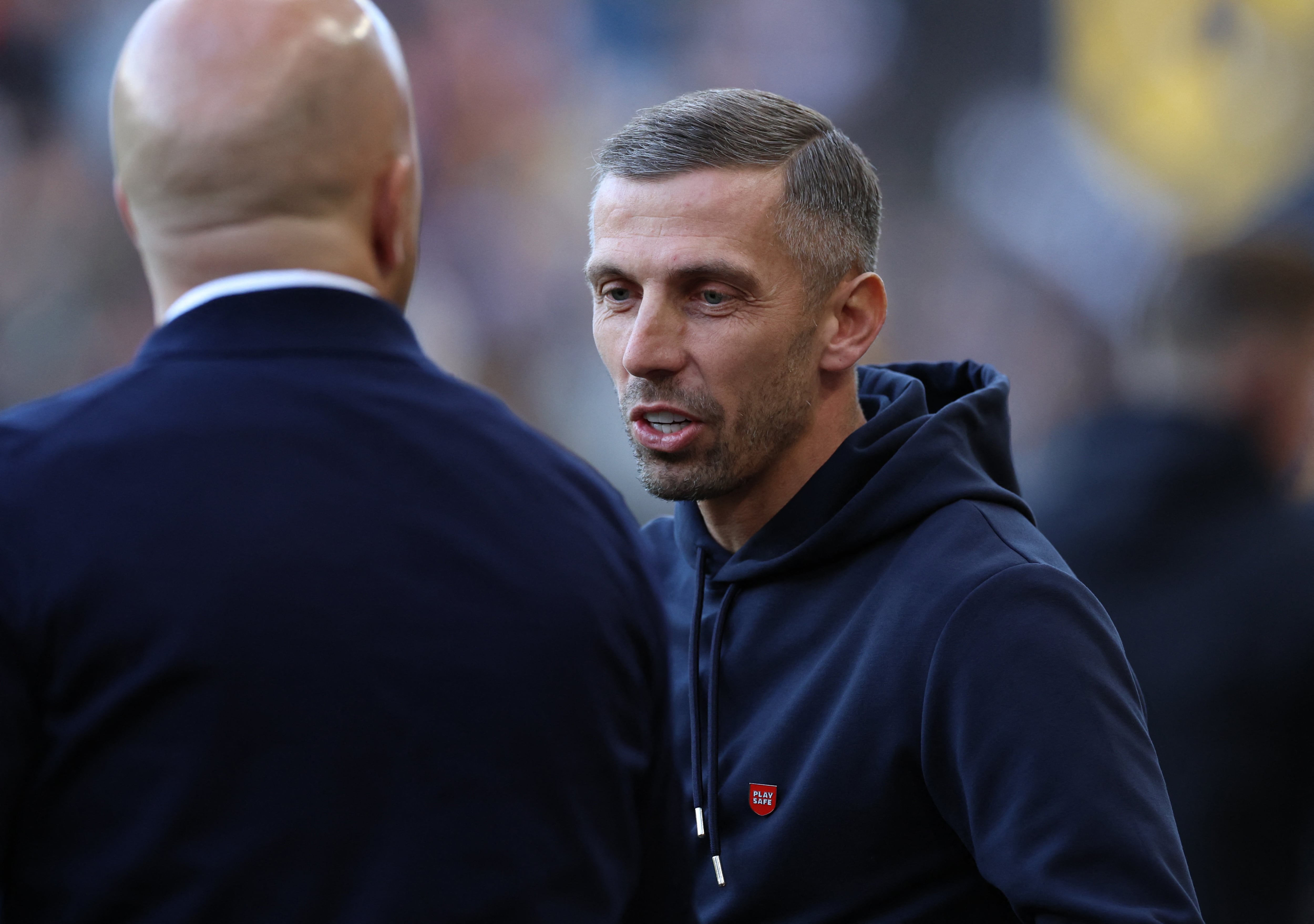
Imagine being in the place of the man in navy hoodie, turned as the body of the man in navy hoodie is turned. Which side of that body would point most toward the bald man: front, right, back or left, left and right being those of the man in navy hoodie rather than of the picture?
front

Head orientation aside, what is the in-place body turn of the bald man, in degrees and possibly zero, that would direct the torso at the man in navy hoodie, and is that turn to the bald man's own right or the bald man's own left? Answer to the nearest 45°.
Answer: approximately 45° to the bald man's own right

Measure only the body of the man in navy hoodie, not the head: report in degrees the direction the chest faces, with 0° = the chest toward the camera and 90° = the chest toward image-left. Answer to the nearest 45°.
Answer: approximately 45°

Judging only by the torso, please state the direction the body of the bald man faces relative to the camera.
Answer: away from the camera

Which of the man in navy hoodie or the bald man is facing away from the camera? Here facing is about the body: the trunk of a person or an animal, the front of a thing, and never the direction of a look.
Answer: the bald man

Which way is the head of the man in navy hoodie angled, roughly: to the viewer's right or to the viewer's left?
to the viewer's left
